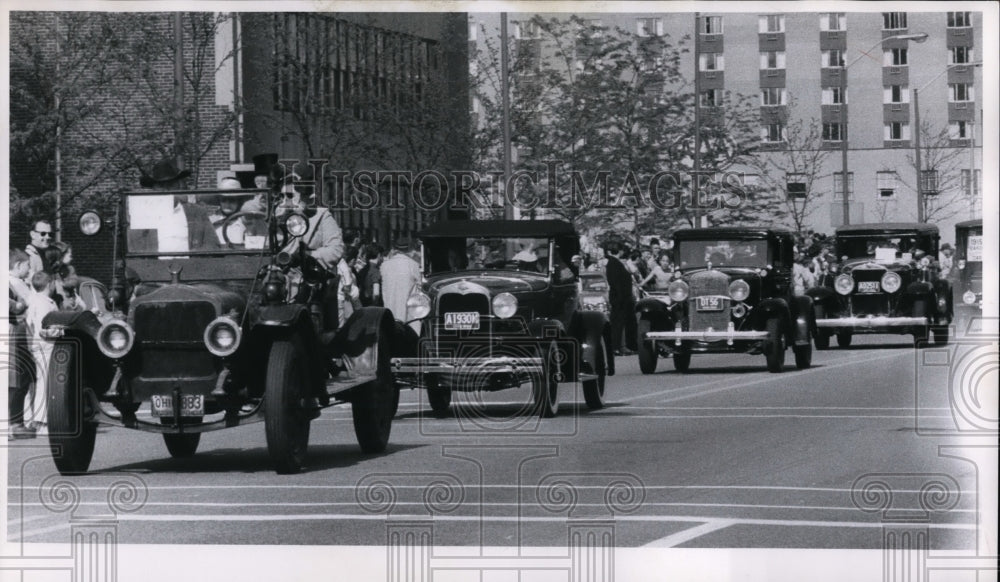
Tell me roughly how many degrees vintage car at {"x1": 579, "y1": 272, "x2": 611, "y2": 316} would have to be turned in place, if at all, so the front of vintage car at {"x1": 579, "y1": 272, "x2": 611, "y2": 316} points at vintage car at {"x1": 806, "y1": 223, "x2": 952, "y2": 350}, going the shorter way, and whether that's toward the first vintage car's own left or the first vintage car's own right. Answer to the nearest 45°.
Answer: approximately 45° to the first vintage car's own left

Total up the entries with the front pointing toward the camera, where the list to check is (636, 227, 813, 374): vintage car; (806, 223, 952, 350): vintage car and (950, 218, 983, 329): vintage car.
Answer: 3

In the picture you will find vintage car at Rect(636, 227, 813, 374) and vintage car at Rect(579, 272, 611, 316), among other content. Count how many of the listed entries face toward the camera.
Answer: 2

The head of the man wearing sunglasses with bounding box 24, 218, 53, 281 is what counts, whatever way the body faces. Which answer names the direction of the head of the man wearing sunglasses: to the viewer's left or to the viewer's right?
to the viewer's right

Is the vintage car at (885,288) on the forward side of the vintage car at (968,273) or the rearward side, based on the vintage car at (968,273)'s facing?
on the forward side

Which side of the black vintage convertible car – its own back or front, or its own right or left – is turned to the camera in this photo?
front

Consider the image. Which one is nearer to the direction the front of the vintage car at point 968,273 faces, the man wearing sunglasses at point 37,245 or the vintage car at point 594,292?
the man wearing sunglasses

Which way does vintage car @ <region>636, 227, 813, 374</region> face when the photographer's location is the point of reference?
facing the viewer

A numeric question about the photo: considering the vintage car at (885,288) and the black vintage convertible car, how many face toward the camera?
2

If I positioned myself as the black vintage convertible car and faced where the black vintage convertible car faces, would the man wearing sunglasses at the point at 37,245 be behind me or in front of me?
behind

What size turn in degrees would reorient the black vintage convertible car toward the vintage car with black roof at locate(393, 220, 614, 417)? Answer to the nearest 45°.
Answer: approximately 135° to its left

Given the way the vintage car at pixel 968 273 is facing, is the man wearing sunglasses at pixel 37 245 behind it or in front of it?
in front

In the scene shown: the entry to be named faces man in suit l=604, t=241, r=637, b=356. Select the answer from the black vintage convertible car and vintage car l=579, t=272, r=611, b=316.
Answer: the vintage car
